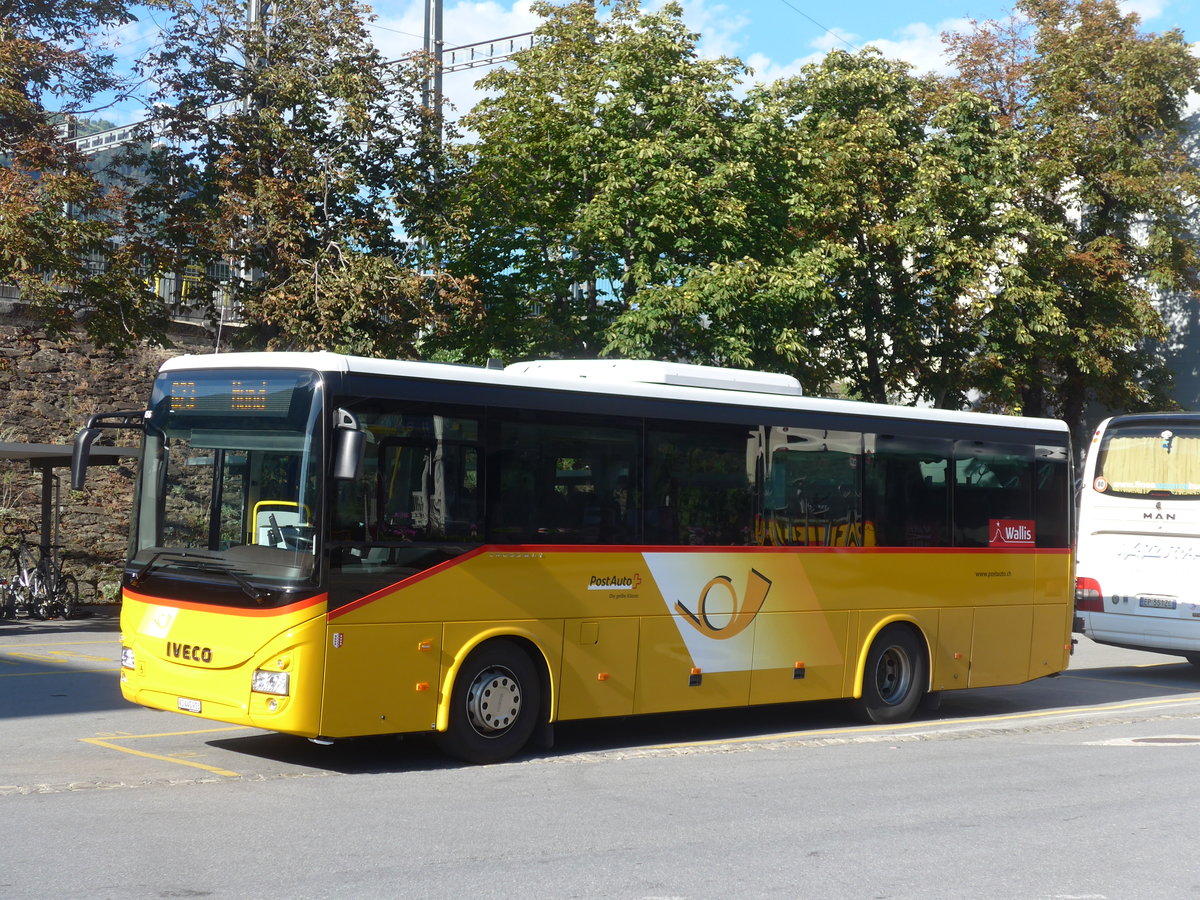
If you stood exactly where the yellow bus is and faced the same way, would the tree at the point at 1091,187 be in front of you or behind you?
behind

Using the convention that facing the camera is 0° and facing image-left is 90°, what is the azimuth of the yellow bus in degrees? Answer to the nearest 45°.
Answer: approximately 45°

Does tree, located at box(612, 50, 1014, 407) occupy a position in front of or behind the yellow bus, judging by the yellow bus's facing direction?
behind

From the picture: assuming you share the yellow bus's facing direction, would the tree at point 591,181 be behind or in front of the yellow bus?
behind

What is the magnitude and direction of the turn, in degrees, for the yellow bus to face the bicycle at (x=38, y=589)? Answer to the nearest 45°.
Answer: approximately 90° to its right

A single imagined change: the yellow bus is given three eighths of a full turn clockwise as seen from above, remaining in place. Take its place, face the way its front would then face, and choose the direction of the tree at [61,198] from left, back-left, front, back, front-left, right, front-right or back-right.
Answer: front-left

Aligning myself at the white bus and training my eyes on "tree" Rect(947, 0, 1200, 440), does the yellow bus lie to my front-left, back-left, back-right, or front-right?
back-left

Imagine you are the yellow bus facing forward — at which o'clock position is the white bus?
The white bus is roughly at 6 o'clock from the yellow bus.

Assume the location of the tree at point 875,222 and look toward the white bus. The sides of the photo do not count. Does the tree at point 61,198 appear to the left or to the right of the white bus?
right
